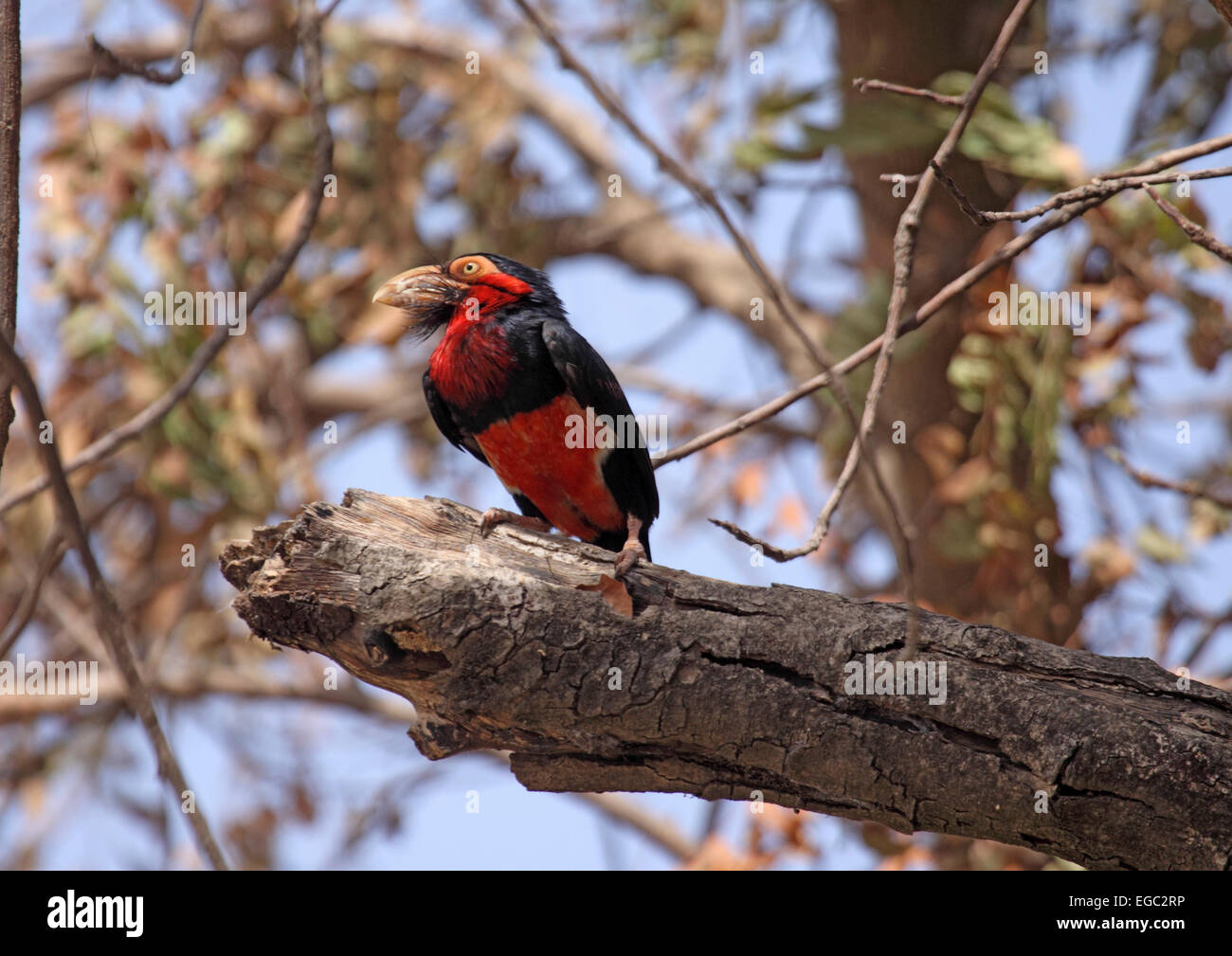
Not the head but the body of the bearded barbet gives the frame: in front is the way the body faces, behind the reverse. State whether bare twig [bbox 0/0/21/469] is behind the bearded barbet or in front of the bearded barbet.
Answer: in front

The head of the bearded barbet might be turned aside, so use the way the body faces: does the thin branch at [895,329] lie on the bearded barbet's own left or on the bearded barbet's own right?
on the bearded barbet's own left

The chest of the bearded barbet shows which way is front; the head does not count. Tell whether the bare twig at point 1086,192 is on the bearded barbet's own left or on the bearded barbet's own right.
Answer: on the bearded barbet's own left

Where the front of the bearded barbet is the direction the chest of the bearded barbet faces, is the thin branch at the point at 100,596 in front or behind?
in front

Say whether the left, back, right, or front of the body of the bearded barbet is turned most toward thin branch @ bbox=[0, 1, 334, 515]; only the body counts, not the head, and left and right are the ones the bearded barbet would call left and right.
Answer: right

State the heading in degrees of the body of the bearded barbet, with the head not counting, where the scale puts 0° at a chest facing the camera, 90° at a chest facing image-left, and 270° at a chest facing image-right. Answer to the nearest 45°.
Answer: approximately 45°
